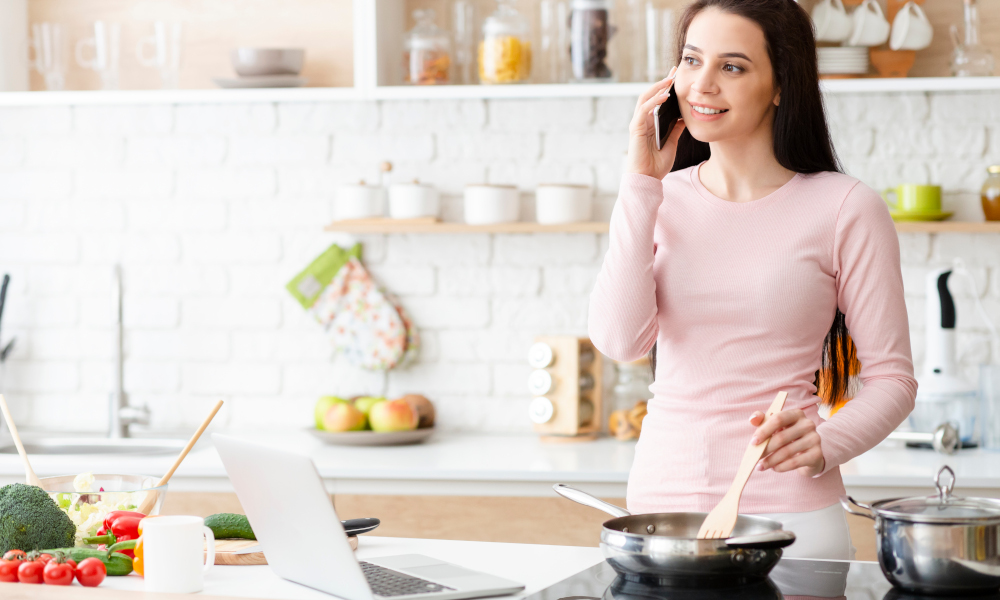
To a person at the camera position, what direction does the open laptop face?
facing away from the viewer and to the right of the viewer

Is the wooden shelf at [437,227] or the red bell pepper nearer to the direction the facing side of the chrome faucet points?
the red bell pepper

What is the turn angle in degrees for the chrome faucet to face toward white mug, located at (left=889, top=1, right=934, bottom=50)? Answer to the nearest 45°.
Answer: approximately 45° to its left

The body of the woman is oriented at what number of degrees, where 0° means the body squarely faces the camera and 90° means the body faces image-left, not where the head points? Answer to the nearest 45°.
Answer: approximately 45°
